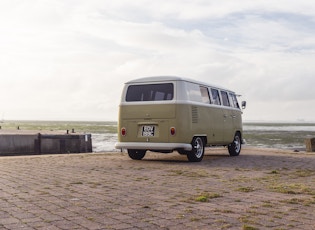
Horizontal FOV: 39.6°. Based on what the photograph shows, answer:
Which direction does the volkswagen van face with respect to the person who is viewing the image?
facing away from the viewer and to the right of the viewer

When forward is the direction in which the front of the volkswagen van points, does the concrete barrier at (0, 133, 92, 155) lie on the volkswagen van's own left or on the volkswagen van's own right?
on the volkswagen van's own left

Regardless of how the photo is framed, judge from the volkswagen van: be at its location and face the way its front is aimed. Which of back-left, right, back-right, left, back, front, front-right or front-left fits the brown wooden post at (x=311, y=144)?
front
